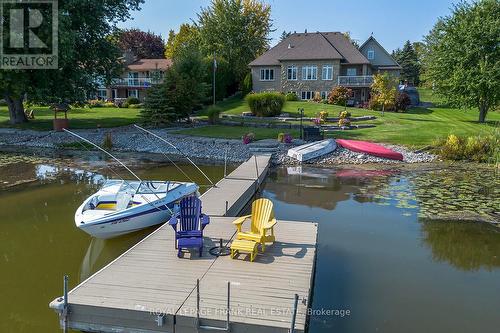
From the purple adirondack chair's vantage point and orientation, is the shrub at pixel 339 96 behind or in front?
behind

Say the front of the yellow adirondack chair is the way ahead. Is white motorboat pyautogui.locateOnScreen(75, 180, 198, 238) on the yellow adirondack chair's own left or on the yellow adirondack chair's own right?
on the yellow adirondack chair's own right

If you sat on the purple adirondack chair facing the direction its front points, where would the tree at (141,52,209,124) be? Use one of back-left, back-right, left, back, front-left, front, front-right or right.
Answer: back

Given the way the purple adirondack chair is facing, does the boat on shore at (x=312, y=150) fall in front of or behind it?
behind

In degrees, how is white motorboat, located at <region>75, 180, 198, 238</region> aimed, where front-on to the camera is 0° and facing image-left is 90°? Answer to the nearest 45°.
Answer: approximately 45°

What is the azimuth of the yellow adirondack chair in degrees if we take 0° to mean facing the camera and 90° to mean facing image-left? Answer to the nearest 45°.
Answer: approximately 45°

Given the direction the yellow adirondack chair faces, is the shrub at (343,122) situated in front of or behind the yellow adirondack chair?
behind

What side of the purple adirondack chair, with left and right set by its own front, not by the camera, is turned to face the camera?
front

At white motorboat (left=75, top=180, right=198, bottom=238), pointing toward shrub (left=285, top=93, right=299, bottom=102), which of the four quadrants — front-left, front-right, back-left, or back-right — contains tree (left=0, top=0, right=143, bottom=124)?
front-left

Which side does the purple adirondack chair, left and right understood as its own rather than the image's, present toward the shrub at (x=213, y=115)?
back
